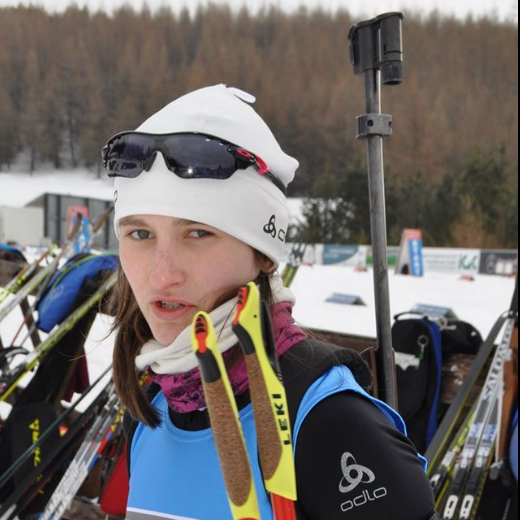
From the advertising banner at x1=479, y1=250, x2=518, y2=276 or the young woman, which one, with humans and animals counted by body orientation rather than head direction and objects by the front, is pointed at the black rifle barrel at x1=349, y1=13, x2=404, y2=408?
the advertising banner

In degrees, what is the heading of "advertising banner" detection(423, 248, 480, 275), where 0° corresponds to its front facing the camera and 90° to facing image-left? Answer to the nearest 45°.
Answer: approximately 0°

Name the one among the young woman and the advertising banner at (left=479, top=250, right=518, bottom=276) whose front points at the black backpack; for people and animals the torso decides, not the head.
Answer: the advertising banner

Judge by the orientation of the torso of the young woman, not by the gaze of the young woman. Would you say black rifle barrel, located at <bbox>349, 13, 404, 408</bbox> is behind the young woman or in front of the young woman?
behind

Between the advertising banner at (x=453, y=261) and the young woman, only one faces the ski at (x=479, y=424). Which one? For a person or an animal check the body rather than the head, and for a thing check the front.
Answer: the advertising banner

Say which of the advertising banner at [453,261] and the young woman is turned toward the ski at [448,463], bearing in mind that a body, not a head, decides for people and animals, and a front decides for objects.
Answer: the advertising banner

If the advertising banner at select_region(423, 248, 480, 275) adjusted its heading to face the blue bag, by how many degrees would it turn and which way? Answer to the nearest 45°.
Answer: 0° — it already faces it

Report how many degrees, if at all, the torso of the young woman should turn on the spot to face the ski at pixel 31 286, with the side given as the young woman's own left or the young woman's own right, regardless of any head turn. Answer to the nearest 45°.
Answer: approximately 90° to the young woman's own right

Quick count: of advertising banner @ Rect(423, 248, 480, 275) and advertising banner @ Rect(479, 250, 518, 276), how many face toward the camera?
2
